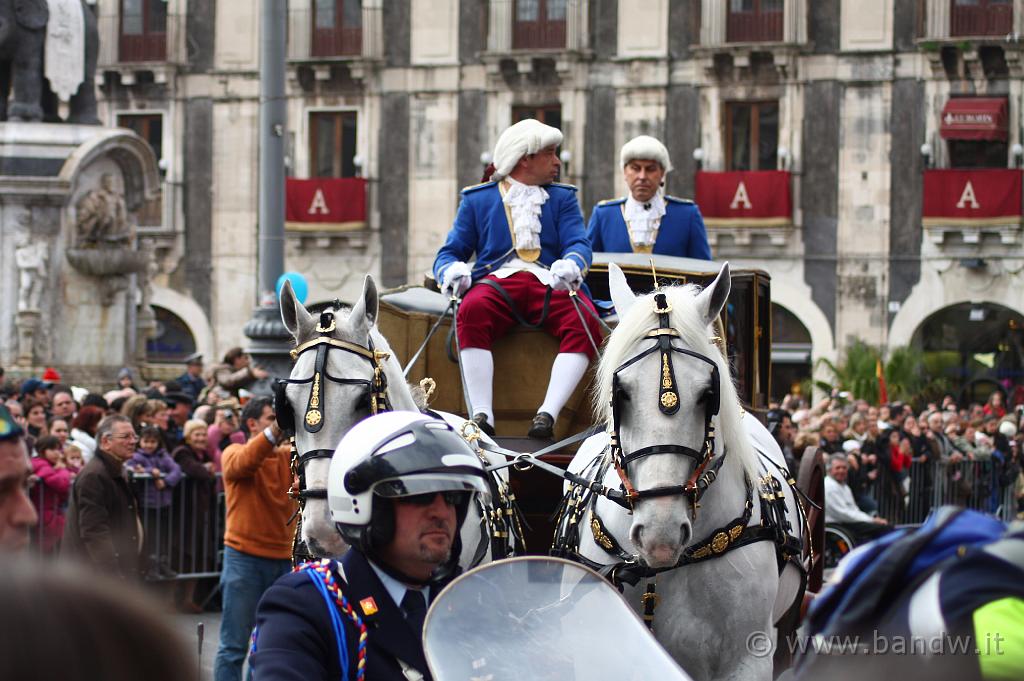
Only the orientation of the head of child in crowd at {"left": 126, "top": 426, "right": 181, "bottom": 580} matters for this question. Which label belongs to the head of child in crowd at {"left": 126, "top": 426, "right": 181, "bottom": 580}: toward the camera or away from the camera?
toward the camera

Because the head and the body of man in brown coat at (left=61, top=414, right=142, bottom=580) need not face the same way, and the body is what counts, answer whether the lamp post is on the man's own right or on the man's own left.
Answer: on the man's own left

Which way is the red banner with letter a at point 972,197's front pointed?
toward the camera

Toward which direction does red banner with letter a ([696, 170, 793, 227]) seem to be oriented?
toward the camera

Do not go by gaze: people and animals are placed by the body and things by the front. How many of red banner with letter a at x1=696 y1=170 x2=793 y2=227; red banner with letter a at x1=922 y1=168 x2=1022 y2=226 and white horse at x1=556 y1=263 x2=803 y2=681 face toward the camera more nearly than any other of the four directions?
3

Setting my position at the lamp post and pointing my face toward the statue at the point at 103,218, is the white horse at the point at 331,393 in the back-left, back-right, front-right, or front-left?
back-left

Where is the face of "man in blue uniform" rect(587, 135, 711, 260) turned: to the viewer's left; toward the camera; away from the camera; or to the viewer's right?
toward the camera

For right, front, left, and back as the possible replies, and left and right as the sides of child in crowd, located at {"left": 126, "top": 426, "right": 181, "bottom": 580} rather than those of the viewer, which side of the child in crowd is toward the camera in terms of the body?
front

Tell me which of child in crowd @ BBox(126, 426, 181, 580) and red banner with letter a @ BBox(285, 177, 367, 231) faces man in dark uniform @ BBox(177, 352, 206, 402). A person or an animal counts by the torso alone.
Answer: the red banner with letter a

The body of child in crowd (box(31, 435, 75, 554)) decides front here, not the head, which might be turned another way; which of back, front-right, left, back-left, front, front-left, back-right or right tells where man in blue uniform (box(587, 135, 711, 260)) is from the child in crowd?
front

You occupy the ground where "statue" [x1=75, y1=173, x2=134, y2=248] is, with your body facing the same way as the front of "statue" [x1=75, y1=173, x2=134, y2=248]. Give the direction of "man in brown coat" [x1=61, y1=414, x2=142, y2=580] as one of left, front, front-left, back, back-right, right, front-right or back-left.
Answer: front-right

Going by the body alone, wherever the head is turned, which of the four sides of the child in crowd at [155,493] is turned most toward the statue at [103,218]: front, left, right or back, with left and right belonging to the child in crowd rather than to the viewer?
back
